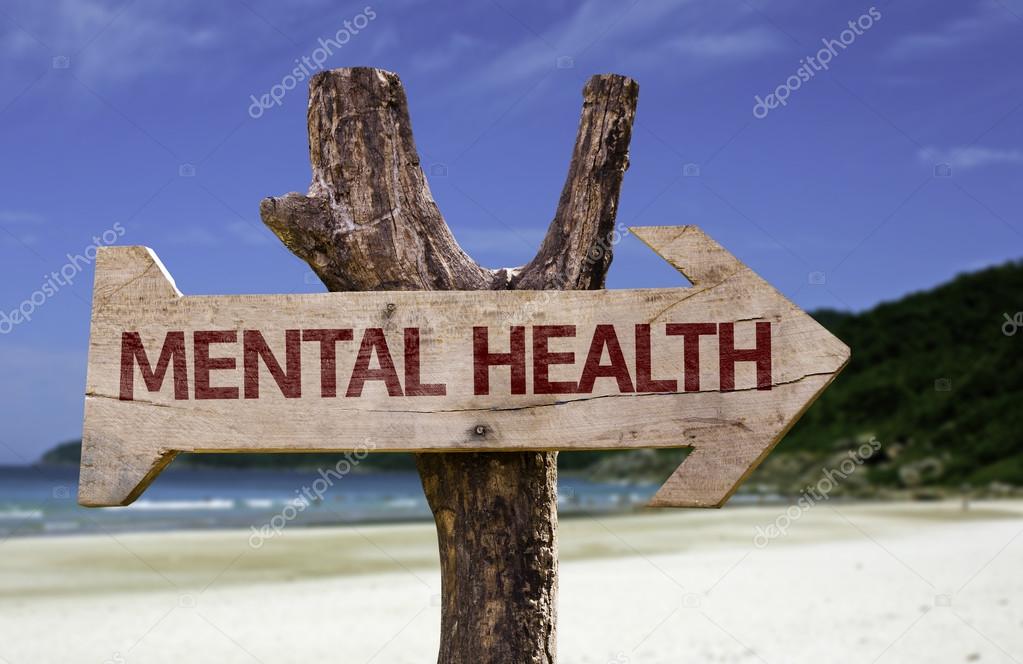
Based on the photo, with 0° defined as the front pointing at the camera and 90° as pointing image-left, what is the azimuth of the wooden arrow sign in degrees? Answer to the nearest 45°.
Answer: approximately 0°
